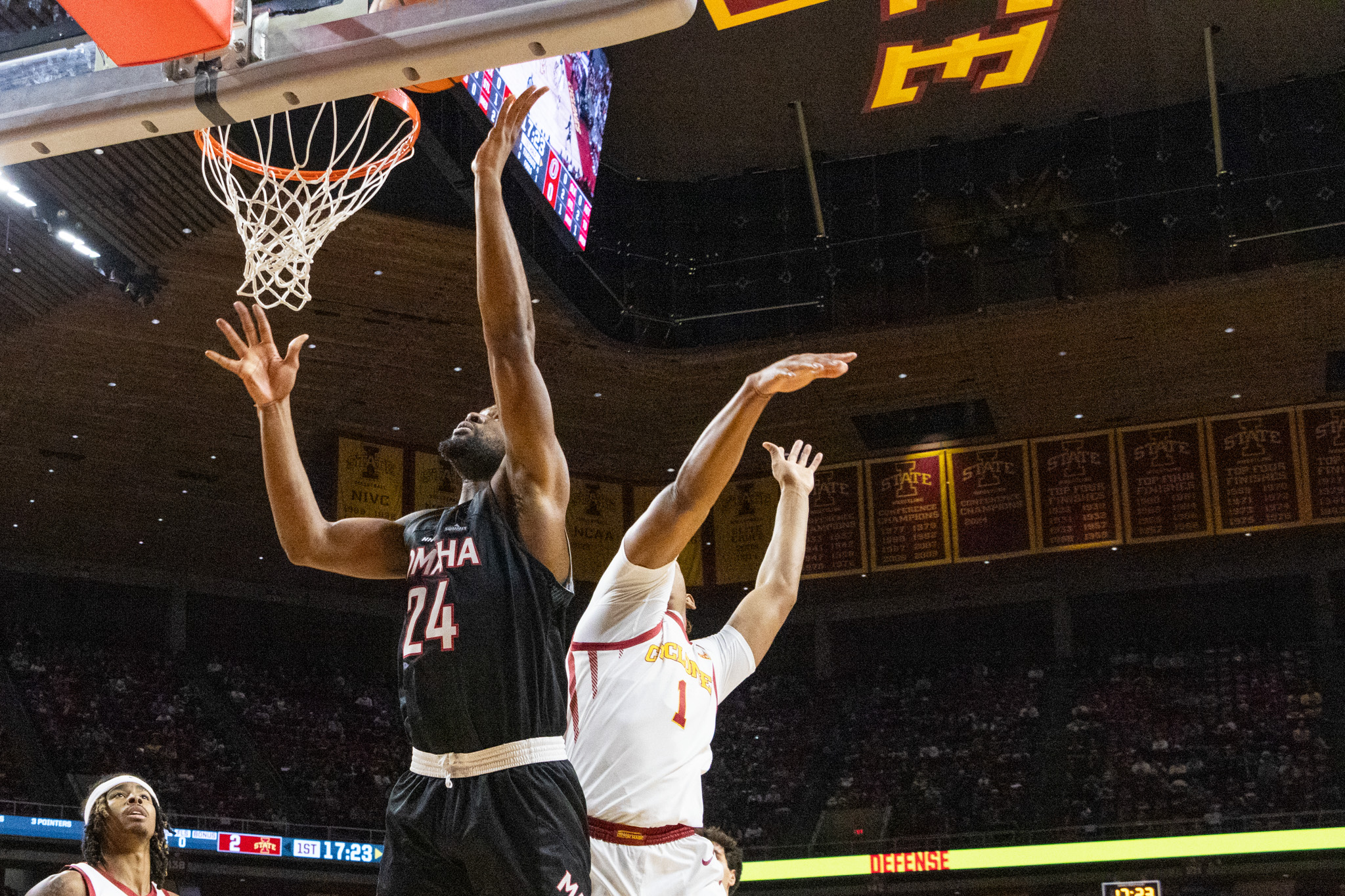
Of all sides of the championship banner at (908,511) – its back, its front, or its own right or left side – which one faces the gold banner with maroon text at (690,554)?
right

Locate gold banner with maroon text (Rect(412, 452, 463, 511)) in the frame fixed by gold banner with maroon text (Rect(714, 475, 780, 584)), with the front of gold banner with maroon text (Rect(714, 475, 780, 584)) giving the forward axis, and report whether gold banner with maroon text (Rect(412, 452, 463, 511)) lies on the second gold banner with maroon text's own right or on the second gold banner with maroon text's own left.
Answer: on the second gold banner with maroon text's own right

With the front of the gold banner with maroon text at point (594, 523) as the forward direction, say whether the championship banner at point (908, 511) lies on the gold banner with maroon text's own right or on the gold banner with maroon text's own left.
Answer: on the gold banner with maroon text's own left

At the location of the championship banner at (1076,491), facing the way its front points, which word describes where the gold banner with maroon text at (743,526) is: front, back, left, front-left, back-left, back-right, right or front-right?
right

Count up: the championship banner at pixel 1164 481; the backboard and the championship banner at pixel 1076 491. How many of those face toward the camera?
2

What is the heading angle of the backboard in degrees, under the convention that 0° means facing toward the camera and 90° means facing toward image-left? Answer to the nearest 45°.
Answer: approximately 225°

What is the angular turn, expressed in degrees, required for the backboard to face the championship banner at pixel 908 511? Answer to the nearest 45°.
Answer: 0° — it already faces it

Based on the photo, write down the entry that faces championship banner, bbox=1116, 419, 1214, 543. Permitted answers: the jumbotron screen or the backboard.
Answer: the backboard

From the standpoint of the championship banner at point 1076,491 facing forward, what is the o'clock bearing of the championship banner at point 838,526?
the championship banner at point 838,526 is roughly at 3 o'clock from the championship banner at point 1076,491.

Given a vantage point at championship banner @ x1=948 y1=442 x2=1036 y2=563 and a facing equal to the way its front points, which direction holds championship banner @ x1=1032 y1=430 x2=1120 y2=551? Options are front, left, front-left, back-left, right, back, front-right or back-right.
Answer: left
